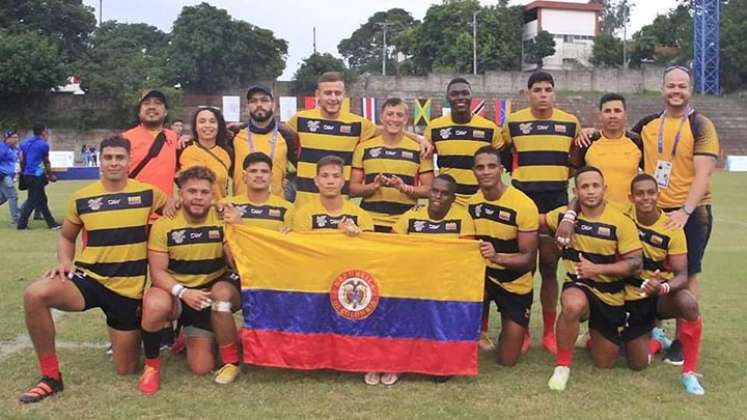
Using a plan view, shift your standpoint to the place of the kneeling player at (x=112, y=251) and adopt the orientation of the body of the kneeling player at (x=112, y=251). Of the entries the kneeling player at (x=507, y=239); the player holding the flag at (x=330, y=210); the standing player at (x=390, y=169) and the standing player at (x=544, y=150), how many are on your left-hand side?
4

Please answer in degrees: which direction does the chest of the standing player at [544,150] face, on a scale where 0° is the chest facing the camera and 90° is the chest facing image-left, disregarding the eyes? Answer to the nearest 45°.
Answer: approximately 0°

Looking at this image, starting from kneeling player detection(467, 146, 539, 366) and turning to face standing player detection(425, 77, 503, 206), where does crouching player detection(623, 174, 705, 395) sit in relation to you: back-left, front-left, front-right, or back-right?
back-right

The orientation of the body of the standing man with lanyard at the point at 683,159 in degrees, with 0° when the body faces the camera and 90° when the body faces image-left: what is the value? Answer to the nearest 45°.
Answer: approximately 45°

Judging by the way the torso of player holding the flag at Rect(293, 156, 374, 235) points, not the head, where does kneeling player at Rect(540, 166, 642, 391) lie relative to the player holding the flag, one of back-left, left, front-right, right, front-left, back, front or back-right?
left

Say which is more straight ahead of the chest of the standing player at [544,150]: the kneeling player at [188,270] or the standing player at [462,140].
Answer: the kneeling player

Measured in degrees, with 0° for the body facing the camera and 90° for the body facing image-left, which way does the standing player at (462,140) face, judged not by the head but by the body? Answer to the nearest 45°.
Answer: approximately 0°

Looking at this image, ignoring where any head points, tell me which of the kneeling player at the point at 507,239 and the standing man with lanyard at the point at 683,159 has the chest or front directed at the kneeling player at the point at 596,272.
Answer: the standing man with lanyard

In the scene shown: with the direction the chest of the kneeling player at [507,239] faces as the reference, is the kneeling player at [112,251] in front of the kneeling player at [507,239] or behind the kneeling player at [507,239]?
in front

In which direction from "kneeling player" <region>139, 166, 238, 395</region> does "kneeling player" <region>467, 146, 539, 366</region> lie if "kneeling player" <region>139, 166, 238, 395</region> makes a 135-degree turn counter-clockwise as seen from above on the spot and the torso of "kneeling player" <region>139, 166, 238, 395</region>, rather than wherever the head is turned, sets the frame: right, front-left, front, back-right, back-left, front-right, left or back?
front-right
